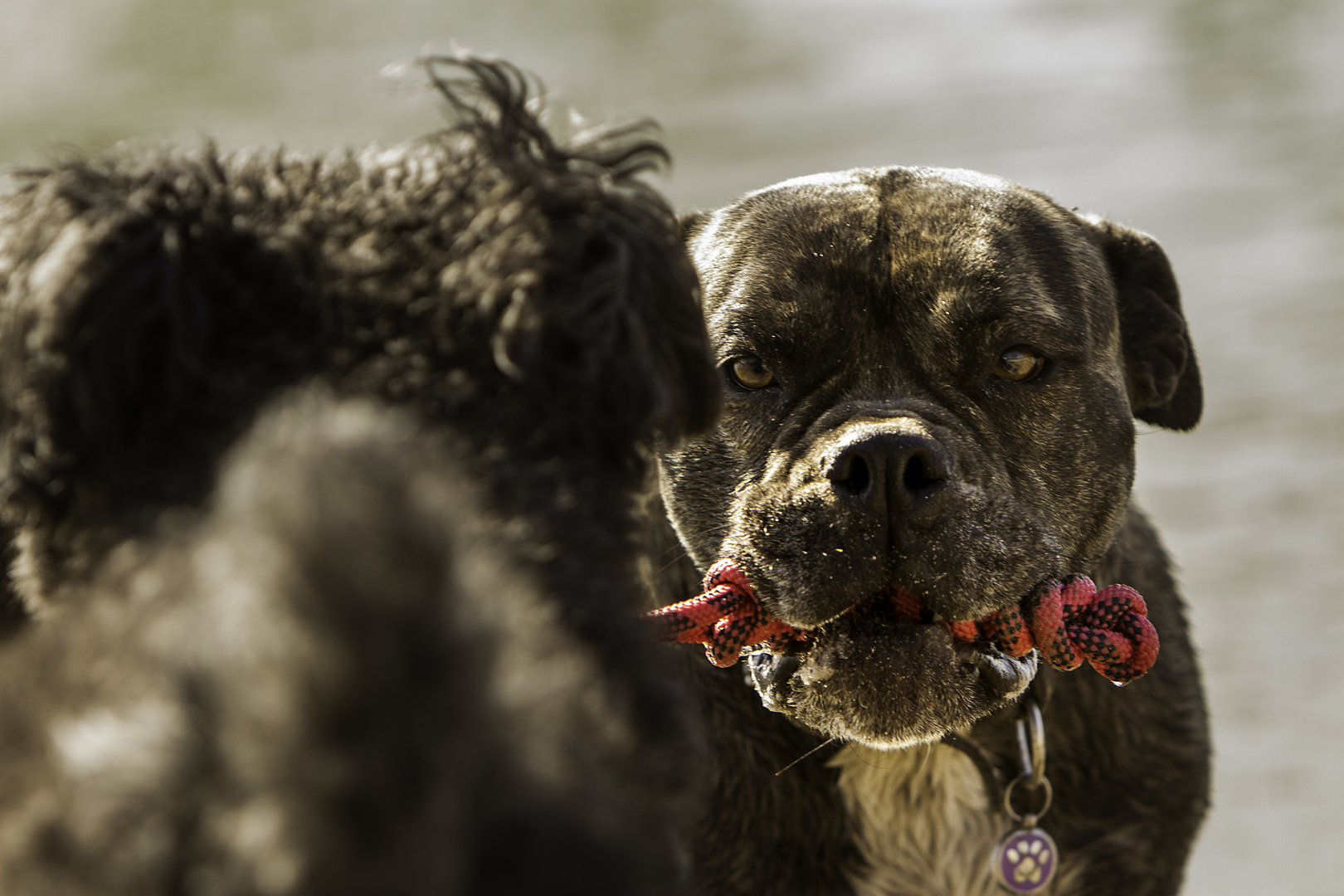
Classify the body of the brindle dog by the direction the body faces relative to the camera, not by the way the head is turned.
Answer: toward the camera

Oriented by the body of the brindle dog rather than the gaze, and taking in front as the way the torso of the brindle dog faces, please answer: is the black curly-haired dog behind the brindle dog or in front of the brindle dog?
in front
